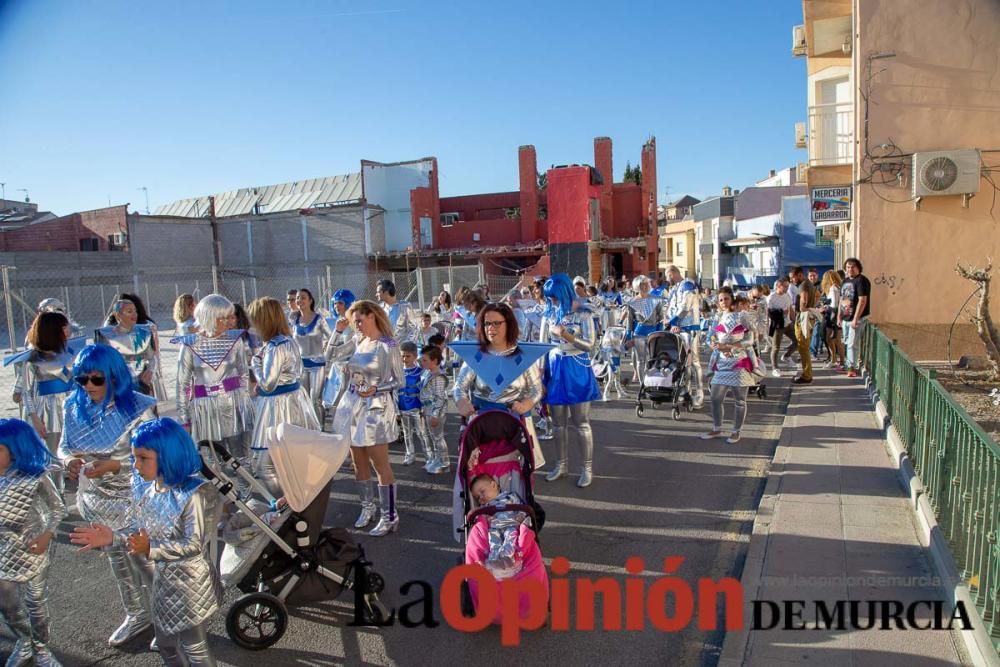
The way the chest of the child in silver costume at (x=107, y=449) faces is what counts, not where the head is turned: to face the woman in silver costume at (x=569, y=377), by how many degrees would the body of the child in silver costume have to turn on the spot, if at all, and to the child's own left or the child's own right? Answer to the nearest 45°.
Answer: approximately 135° to the child's own left

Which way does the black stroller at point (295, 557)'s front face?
to the viewer's right

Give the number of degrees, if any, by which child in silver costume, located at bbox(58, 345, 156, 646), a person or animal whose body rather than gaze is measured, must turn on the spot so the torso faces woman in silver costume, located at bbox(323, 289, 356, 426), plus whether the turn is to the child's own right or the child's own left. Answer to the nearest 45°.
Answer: approximately 180°

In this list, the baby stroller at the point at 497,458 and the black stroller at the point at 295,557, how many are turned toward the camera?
1

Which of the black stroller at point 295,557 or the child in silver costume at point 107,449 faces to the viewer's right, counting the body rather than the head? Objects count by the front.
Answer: the black stroller

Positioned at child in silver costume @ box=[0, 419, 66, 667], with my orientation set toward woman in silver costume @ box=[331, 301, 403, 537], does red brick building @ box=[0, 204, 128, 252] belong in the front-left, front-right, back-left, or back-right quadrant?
front-left

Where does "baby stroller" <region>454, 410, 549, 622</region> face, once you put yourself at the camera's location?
facing the viewer

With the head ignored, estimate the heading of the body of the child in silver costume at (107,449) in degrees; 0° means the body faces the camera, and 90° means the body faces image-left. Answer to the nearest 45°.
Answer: approximately 45°

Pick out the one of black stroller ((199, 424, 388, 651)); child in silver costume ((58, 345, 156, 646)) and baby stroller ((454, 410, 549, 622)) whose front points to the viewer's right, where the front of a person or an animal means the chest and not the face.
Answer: the black stroller

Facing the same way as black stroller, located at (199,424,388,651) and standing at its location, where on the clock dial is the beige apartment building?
The beige apartment building is roughly at 11 o'clock from the black stroller.

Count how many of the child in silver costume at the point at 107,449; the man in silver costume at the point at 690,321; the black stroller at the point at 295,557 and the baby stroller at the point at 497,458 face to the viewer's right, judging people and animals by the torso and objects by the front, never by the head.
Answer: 1

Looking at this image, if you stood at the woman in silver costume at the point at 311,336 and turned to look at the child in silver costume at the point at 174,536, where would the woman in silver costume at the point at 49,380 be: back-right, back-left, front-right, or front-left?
front-right

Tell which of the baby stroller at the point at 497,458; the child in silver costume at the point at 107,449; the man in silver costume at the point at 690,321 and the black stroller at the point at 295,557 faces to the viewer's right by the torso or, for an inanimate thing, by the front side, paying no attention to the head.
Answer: the black stroller
